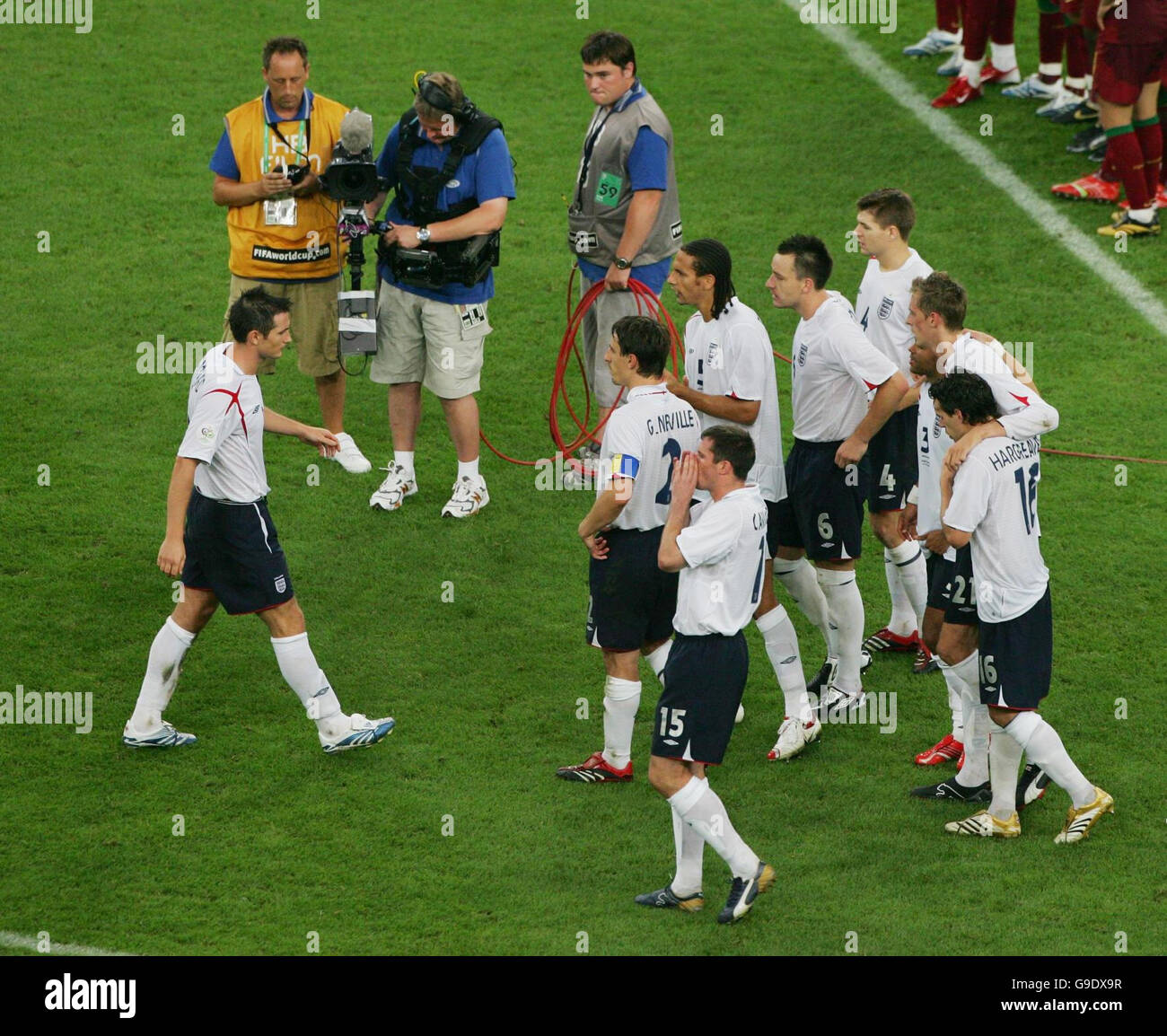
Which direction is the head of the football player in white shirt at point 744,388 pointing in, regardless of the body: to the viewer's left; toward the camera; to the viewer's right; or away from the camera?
to the viewer's left

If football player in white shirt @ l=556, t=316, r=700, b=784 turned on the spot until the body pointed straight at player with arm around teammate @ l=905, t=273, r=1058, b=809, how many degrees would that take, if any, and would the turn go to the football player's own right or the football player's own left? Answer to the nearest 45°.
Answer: approximately 135° to the football player's own right

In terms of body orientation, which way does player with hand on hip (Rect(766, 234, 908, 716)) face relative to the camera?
to the viewer's left

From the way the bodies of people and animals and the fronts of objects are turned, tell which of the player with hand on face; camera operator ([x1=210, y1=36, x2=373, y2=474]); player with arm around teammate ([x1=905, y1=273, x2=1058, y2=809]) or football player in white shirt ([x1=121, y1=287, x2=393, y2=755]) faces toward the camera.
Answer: the camera operator

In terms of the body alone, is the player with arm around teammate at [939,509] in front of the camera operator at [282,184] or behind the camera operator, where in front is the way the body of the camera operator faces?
in front

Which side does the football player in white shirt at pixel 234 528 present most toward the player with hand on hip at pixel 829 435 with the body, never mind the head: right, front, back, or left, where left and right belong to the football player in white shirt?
front

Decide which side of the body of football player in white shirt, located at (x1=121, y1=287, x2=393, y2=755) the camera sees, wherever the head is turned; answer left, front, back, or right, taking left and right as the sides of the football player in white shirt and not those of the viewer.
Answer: right
